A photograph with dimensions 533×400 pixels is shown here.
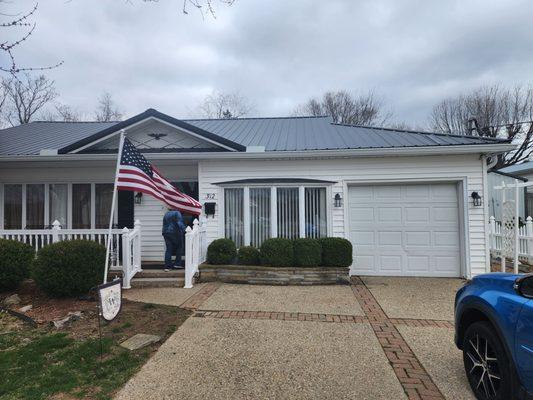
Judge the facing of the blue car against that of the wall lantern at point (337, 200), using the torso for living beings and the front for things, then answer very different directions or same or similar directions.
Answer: very different directions

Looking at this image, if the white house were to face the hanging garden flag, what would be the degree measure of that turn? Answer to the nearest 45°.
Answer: approximately 45° to its right

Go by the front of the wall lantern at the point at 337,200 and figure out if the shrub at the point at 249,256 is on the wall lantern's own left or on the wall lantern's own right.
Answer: on the wall lantern's own right

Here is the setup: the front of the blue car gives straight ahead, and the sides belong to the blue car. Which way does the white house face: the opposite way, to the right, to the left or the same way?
the opposite way

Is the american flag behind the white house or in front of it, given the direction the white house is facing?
in front

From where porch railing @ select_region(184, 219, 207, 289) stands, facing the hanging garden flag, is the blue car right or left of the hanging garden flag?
left

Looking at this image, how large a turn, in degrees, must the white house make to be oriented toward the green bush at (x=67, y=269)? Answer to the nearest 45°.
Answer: approximately 45° to its right

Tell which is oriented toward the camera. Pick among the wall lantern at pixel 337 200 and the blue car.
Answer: the wall lantern

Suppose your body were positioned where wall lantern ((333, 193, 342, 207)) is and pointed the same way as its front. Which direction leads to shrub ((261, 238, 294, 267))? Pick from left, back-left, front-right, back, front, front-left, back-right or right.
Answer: front-right

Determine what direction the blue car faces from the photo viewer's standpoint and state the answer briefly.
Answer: facing away from the viewer and to the left of the viewer

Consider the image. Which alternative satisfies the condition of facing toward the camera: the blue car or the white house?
the white house

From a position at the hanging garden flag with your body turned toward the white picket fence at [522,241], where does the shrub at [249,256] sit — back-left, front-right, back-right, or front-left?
front-left

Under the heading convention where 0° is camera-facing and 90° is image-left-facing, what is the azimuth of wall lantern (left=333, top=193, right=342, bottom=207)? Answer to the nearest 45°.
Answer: approximately 0°

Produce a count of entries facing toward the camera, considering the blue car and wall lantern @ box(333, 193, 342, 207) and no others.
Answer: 1

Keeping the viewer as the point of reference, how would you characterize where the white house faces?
facing the viewer
